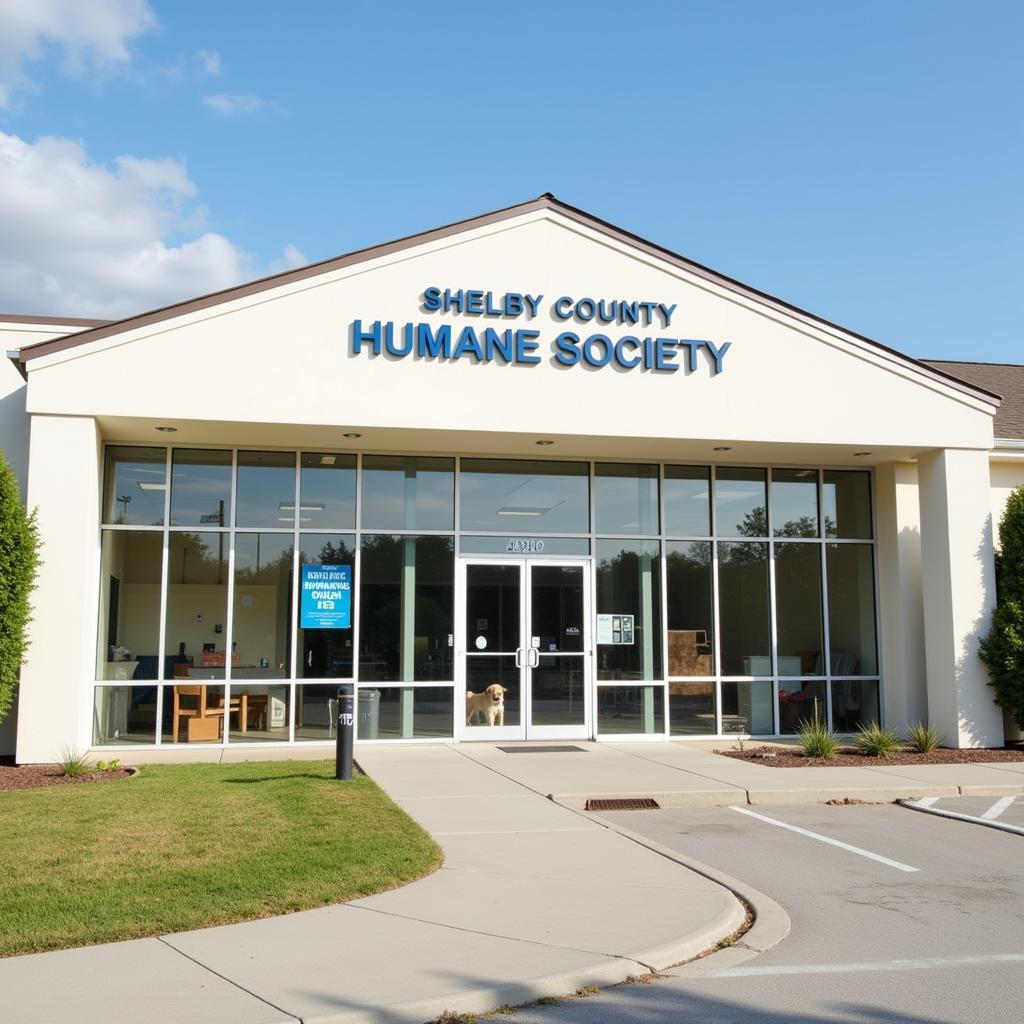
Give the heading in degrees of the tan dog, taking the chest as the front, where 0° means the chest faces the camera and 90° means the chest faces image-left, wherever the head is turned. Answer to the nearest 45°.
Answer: approximately 315°

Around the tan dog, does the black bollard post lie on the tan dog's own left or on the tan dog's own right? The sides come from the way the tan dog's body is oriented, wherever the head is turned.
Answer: on the tan dog's own right

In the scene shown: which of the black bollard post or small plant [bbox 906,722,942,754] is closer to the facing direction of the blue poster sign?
the black bollard post

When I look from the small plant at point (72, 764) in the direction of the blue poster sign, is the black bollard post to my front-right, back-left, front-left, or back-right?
front-right

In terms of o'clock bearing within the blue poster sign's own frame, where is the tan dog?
The tan dog is roughly at 9 o'clock from the blue poster sign.

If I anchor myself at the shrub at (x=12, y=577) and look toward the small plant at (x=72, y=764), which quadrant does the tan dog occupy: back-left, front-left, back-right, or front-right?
front-left

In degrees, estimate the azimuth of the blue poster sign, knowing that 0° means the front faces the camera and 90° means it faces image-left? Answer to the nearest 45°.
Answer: approximately 0°

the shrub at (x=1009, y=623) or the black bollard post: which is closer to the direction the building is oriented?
the black bollard post

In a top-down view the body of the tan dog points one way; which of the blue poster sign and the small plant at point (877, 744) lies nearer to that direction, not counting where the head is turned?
the small plant

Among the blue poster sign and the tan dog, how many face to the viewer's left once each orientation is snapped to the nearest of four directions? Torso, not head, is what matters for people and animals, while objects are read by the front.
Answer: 0

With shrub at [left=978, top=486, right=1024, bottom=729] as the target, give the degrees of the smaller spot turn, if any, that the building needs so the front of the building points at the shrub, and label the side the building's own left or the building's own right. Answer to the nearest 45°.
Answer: approximately 90° to the building's own left

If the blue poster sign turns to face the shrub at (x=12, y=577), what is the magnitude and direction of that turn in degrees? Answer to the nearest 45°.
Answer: approximately 45° to its right

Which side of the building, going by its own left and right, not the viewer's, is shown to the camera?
front

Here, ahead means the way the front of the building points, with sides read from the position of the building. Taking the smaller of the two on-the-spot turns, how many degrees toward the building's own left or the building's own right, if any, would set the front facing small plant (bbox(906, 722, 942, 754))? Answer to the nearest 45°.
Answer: approximately 90° to the building's own left

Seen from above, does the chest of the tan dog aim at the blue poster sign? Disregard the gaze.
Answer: no

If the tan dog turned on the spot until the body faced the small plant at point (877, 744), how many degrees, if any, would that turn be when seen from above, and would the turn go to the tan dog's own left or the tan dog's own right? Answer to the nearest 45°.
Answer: approximately 45° to the tan dog's own left

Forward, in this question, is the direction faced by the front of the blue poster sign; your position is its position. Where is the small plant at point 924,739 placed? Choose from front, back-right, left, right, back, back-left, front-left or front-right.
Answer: left
